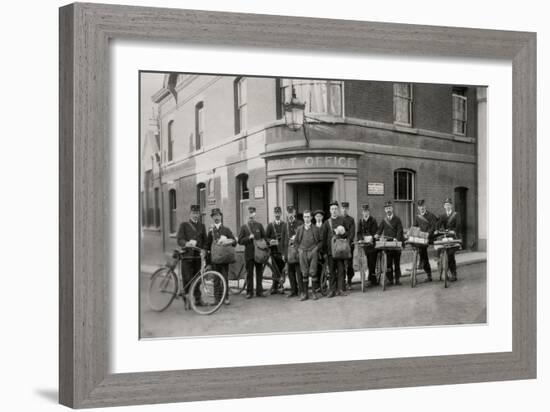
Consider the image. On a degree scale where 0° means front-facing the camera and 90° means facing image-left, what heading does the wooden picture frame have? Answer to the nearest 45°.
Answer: approximately 315°
